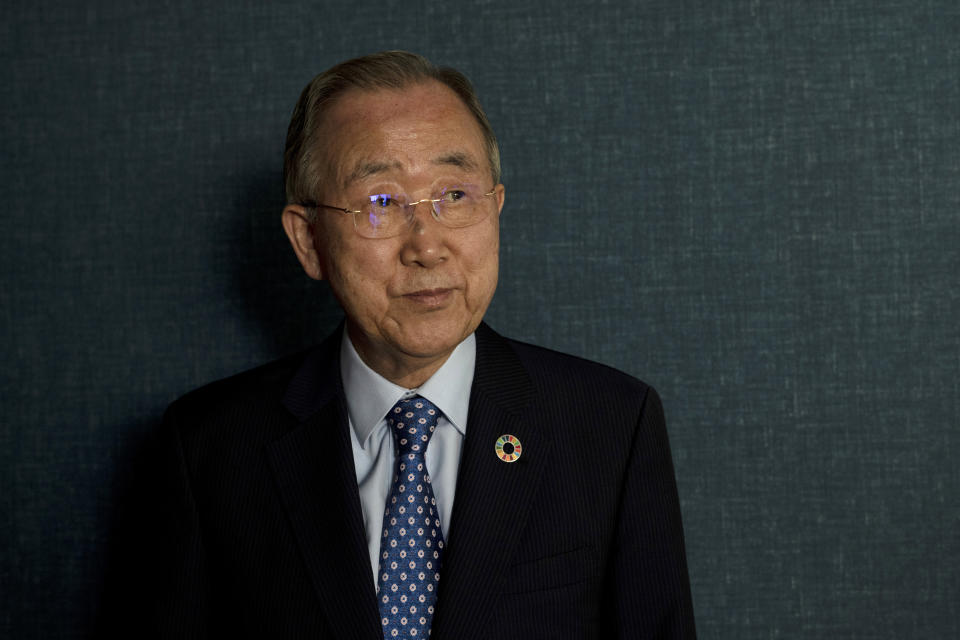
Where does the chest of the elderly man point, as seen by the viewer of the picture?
toward the camera

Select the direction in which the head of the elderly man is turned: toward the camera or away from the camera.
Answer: toward the camera
